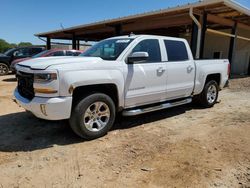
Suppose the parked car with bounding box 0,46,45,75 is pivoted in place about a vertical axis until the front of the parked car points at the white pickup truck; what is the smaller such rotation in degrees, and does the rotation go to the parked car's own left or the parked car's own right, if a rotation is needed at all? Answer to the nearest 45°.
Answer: approximately 90° to the parked car's own left

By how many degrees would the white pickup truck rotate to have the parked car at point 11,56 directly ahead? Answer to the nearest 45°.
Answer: approximately 90° to its right

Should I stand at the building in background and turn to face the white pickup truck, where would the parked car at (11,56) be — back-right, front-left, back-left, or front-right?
front-right

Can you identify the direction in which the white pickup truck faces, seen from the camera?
facing the viewer and to the left of the viewer

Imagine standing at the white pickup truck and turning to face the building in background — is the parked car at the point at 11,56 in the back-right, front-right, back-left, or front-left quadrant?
front-left

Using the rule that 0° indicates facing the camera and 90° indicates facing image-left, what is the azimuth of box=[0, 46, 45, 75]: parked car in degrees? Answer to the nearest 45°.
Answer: approximately 90°

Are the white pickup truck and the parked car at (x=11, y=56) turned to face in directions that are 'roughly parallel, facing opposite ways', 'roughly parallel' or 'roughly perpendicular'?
roughly parallel

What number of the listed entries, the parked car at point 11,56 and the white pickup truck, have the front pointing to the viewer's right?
0

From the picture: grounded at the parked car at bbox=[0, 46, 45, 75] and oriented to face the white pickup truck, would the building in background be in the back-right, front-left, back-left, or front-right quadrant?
front-left
